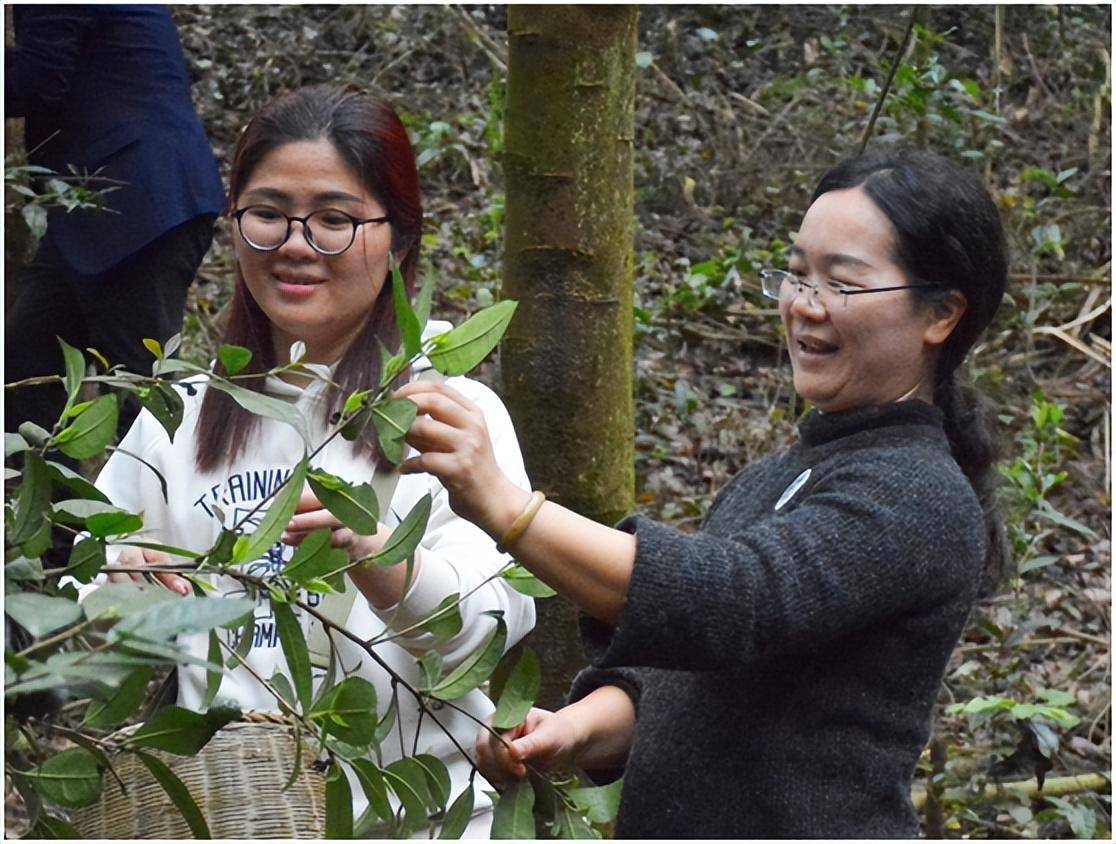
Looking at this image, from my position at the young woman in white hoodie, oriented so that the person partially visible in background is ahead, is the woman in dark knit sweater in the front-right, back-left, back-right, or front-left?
back-right

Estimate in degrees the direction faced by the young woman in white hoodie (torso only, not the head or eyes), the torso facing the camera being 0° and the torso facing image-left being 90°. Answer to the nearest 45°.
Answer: approximately 45°

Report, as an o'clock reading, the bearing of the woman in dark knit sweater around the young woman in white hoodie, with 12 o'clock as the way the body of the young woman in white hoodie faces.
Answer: The woman in dark knit sweater is roughly at 9 o'clock from the young woman in white hoodie.

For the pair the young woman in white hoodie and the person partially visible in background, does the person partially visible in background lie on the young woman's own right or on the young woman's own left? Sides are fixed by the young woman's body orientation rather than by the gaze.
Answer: on the young woman's own right

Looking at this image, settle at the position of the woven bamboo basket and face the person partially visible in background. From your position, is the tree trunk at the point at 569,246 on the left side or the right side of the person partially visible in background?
right

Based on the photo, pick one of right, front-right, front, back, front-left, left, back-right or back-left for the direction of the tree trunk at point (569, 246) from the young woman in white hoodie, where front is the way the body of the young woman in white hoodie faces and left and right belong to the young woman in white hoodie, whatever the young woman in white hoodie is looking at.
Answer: back
